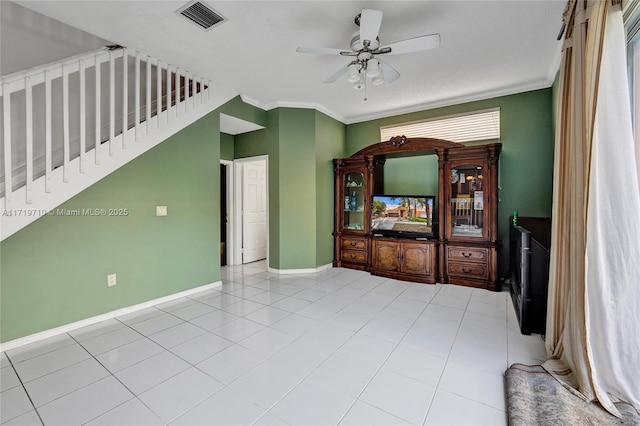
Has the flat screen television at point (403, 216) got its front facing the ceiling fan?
yes

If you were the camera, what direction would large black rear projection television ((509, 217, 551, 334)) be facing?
facing to the left of the viewer

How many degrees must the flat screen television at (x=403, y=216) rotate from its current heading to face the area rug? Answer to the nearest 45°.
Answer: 0° — it already faces it

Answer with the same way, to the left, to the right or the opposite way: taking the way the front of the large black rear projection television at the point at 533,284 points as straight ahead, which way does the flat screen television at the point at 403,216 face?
to the left

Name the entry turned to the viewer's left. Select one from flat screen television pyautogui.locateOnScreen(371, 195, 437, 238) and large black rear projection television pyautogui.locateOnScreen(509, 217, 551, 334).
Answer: large black rear projection television pyautogui.locateOnScreen(509, 217, 551, 334)

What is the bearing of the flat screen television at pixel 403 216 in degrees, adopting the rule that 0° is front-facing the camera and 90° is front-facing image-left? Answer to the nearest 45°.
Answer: approximately 0°

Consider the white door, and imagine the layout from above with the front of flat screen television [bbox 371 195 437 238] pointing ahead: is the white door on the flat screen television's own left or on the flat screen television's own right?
on the flat screen television's own right

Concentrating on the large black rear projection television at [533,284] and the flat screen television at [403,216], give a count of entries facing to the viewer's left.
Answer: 1

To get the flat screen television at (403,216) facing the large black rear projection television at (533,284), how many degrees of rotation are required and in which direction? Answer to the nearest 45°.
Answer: approximately 45° to its left

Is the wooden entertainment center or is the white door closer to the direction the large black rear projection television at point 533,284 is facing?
the white door
